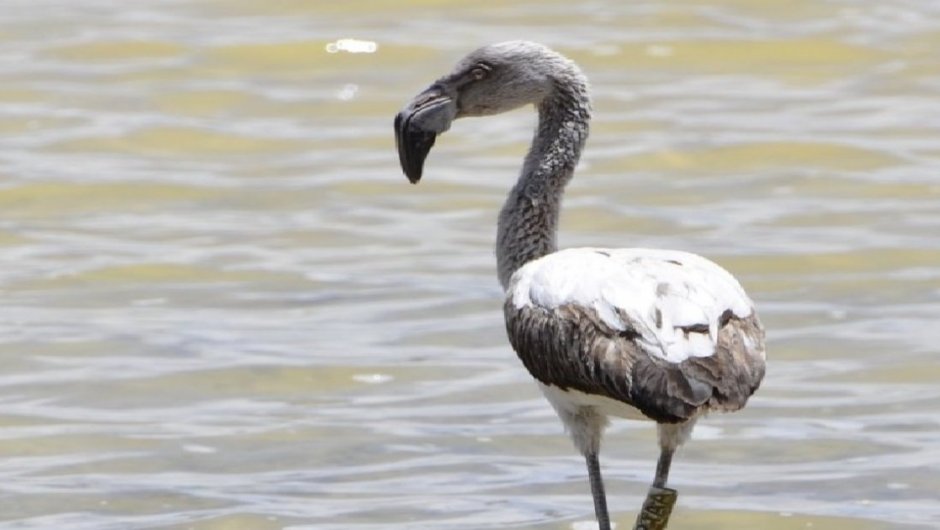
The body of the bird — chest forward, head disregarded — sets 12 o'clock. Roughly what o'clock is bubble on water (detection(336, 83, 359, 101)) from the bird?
The bubble on water is roughly at 1 o'clock from the bird.

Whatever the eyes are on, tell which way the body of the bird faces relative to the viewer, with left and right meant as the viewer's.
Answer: facing away from the viewer and to the left of the viewer

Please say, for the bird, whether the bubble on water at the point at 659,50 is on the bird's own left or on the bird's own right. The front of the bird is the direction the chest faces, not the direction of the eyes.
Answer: on the bird's own right

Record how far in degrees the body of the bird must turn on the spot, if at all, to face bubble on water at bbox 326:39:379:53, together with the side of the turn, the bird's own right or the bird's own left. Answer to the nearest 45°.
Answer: approximately 45° to the bird's own right
